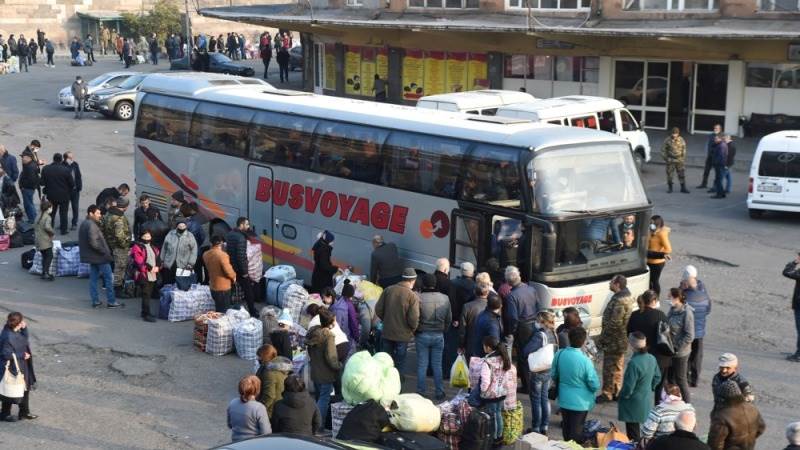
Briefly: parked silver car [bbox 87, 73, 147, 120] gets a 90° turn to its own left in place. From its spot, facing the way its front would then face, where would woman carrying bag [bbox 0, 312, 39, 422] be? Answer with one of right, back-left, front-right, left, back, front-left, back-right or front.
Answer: front-right

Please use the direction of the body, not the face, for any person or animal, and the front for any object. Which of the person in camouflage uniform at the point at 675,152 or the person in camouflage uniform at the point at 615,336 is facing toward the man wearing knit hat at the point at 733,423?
the person in camouflage uniform at the point at 675,152

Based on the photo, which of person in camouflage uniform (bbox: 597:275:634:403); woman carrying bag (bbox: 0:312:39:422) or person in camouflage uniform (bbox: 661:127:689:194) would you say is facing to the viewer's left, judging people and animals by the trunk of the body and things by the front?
person in camouflage uniform (bbox: 597:275:634:403)

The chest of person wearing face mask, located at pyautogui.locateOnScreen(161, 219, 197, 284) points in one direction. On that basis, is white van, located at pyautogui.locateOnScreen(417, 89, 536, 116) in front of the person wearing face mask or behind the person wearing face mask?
behind

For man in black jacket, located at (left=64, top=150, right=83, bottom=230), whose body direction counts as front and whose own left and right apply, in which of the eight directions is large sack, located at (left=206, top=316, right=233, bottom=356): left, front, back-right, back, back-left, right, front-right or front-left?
front-left

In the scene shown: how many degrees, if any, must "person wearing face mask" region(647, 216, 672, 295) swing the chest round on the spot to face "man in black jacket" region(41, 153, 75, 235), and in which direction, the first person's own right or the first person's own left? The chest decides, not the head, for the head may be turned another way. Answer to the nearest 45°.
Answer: approximately 45° to the first person's own right

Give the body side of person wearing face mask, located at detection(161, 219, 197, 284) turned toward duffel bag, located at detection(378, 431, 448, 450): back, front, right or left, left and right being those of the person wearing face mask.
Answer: front

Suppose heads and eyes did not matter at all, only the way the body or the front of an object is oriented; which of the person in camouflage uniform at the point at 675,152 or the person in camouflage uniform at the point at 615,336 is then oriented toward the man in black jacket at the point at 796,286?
the person in camouflage uniform at the point at 675,152
